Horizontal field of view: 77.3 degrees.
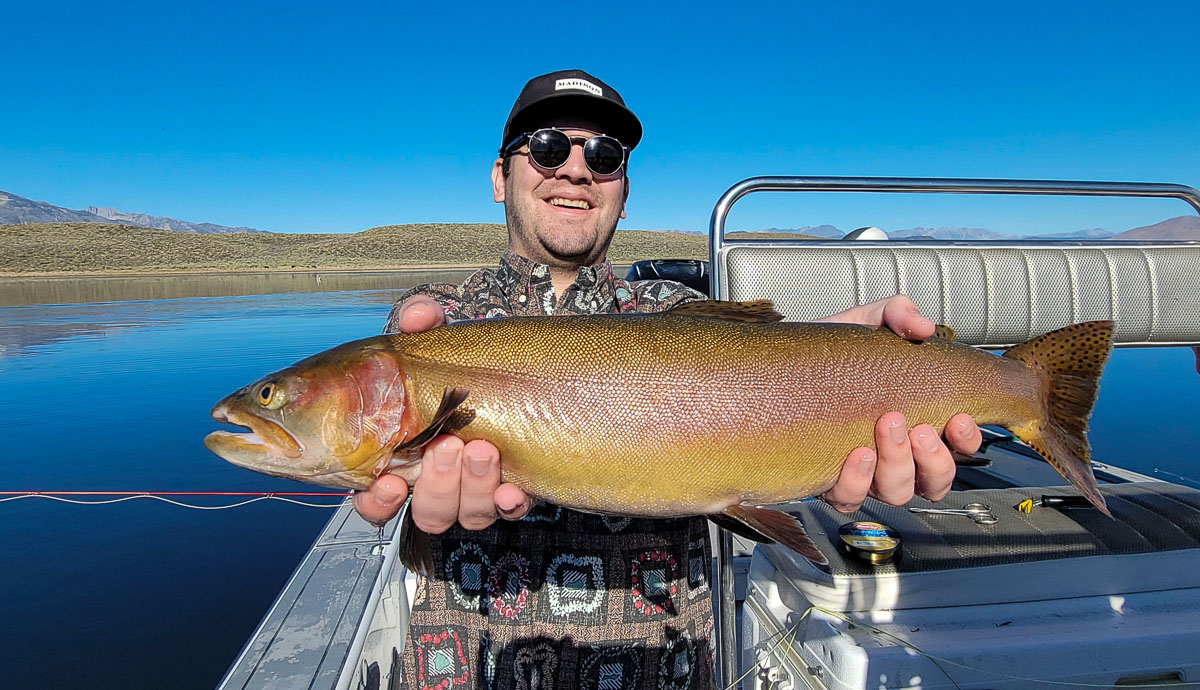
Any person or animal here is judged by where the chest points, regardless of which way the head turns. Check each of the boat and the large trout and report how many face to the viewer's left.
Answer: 1

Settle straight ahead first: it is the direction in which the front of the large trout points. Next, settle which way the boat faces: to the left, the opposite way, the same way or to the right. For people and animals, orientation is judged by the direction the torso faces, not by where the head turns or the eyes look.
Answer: to the left

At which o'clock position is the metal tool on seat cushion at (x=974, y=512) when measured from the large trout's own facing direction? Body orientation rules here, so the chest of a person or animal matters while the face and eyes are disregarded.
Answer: The metal tool on seat cushion is roughly at 5 o'clock from the large trout.

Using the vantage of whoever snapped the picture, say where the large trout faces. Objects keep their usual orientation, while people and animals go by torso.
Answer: facing to the left of the viewer

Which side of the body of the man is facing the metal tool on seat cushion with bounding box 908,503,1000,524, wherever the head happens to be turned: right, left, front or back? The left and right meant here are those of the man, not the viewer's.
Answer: left

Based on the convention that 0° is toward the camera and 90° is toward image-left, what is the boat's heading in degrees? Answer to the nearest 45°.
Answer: approximately 0°
